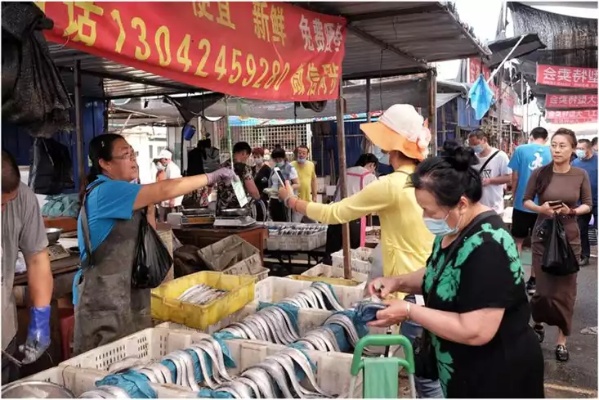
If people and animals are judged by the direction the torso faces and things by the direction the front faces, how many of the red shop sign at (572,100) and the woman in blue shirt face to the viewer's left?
0

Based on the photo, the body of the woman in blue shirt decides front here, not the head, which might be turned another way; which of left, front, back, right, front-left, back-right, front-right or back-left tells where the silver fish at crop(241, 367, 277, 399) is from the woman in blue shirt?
front-right

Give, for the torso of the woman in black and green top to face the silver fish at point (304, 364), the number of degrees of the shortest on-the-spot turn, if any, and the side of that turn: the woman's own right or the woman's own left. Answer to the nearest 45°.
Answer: approximately 45° to the woman's own right

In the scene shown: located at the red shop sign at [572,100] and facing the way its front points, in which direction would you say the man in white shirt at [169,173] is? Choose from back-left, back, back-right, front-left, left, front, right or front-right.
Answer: front-right

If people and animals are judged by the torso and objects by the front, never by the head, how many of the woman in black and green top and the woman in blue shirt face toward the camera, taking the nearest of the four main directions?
0

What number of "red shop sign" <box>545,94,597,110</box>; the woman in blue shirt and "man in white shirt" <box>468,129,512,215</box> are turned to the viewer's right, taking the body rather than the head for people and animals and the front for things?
1

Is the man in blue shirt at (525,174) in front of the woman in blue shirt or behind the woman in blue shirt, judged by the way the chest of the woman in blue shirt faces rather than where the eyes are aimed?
in front

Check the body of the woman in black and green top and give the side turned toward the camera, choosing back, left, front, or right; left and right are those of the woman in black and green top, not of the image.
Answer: left

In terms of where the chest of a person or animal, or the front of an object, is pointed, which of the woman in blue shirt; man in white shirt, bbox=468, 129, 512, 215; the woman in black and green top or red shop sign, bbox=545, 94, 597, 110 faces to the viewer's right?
the woman in blue shirt

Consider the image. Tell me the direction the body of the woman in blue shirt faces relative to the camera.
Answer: to the viewer's right
